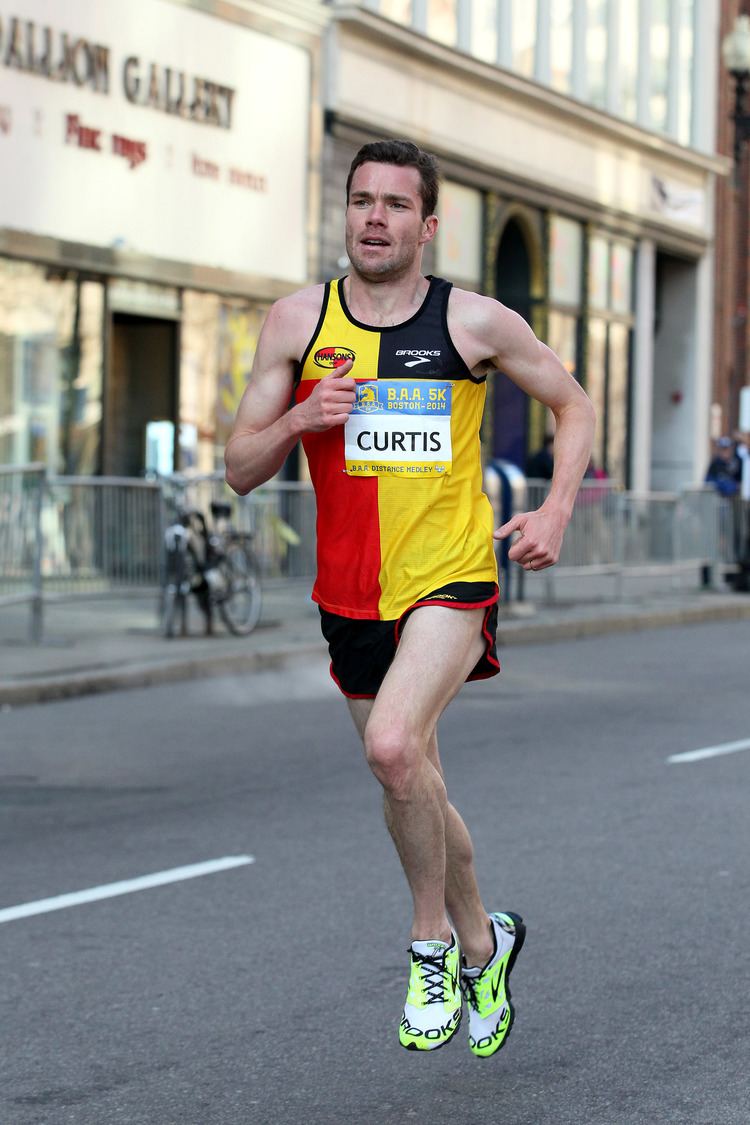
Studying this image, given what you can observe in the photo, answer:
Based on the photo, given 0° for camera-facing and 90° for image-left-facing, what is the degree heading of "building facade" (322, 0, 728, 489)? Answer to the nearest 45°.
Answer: approximately 315°

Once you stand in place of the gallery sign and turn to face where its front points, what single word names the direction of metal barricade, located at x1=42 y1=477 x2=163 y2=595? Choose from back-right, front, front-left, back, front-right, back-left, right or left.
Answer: front-right

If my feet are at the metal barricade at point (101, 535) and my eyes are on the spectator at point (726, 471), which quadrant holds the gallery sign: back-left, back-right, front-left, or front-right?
front-left

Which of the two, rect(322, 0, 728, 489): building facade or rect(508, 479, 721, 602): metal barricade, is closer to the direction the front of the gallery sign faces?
the metal barricade

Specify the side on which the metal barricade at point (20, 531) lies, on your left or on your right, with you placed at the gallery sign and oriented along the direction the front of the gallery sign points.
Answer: on your right

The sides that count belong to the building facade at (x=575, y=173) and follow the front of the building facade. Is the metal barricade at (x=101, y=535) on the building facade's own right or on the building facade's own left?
on the building facade's own right

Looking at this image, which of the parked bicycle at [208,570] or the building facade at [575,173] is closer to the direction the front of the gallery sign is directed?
the parked bicycle

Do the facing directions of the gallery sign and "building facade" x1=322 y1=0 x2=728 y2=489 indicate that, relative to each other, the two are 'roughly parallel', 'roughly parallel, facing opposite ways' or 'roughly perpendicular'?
roughly parallel

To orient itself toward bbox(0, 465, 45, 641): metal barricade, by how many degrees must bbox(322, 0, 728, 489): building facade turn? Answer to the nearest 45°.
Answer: approximately 45° to its right

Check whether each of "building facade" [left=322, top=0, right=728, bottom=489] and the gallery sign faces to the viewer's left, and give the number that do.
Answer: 0

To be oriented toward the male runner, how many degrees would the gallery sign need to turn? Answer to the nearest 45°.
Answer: approximately 45° to its right
